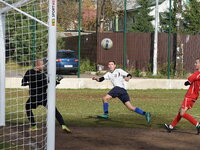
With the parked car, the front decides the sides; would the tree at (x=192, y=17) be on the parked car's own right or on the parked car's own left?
on the parked car's own right

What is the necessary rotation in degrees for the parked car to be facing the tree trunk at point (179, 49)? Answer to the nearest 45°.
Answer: approximately 135° to its right

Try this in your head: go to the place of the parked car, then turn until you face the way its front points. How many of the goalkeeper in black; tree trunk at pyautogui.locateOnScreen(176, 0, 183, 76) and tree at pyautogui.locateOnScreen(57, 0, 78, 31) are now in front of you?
1

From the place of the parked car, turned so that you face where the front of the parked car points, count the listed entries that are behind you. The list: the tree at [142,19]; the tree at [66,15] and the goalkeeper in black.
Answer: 1
